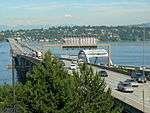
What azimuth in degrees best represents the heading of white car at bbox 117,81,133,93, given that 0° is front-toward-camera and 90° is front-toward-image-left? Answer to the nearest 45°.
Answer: approximately 315°

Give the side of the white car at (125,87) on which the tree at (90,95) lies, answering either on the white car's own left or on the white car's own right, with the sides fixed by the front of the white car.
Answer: on the white car's own right

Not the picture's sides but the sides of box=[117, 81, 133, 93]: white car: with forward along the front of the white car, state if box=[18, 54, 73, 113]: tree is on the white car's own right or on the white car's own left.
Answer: on the white car's own right
